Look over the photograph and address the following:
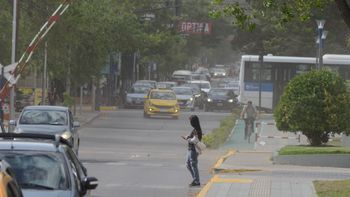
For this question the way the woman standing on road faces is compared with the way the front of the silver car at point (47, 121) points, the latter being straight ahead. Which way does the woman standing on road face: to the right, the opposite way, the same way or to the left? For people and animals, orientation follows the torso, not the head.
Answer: to the right

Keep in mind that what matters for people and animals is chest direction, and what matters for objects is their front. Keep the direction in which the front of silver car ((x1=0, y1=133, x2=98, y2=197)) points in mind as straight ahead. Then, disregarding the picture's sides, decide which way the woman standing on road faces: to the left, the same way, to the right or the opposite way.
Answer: to the right

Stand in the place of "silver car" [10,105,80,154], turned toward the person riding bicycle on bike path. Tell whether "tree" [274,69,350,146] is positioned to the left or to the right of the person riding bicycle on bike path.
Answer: right

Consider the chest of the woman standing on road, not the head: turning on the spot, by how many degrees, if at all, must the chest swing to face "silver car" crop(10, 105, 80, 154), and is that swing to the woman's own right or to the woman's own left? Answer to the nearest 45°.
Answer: approximately 45° to the woman's own right

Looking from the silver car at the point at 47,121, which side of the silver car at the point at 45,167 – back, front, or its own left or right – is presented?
back

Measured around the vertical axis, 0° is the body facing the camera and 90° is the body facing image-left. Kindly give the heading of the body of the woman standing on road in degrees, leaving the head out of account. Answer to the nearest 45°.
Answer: approximately 90°

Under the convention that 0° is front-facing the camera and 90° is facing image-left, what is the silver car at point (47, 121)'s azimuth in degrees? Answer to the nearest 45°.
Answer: approximately 0°

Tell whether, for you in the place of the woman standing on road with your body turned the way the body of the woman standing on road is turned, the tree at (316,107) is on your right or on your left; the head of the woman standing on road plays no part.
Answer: on your right

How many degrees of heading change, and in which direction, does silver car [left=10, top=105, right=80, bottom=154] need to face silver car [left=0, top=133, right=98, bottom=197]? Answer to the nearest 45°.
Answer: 0° — it already faces it
